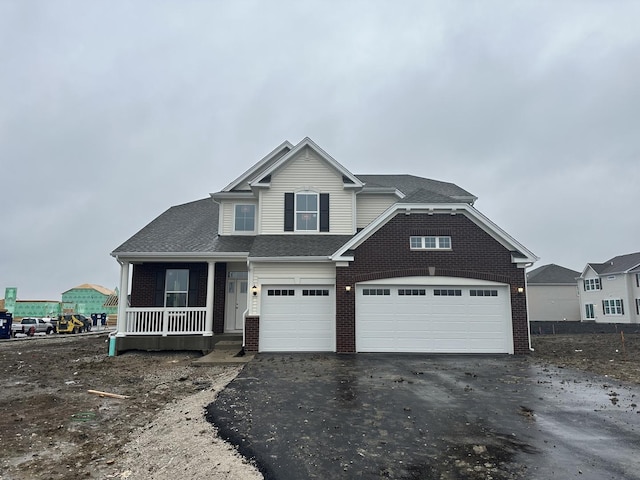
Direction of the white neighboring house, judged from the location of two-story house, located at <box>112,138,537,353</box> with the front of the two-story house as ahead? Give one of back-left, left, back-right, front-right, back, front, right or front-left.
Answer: back-left

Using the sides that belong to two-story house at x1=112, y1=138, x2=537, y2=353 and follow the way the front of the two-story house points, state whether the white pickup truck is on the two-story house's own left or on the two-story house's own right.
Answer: on the two-story house's own right

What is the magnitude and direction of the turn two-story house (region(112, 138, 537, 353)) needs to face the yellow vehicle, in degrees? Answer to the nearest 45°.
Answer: approximately 135° to its right

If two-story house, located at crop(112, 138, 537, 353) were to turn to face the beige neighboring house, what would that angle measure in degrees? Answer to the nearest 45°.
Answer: approximately 135° to its left

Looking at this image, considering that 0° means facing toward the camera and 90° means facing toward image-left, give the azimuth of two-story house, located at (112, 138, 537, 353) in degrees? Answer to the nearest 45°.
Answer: approximately 0°

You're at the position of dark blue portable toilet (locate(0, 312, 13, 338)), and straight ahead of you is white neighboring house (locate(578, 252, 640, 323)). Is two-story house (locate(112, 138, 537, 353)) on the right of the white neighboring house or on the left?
right

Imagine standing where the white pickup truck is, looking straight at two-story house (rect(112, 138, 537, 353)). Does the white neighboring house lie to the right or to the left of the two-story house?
left

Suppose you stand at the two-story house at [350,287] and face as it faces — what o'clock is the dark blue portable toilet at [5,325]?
The dark blue portable toilet is roughly at 4 o'clock from the two-story house.
